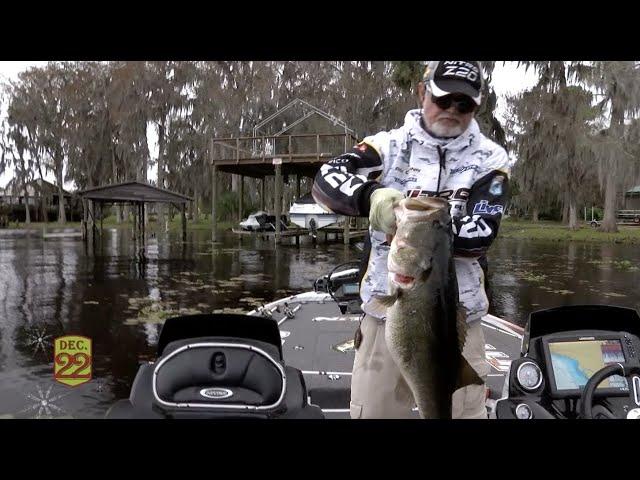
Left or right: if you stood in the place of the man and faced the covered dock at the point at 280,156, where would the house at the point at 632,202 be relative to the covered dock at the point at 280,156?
right

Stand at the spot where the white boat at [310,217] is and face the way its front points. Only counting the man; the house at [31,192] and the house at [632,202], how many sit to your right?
1

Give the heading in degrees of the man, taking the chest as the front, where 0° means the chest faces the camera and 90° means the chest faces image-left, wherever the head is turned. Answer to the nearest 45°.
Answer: approximately 0°
